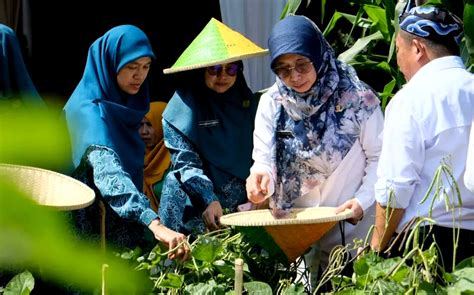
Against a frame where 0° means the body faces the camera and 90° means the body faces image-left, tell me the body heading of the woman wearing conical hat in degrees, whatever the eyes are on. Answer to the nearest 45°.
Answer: approximately 315°

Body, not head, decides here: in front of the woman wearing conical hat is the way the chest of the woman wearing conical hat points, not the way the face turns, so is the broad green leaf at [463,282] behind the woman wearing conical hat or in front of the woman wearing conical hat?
in front

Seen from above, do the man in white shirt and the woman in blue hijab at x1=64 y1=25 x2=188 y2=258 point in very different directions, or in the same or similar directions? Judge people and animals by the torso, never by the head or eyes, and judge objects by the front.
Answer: very different directions

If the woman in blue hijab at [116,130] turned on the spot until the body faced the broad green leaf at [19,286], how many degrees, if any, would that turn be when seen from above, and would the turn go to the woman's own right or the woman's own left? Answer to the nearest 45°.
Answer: approximately 45° to the woman's own right

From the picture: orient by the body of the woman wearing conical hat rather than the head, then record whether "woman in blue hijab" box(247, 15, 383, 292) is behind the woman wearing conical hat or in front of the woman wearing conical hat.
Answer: in front

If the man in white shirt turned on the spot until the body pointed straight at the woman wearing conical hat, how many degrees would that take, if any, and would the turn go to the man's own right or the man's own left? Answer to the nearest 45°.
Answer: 0° — they already face them

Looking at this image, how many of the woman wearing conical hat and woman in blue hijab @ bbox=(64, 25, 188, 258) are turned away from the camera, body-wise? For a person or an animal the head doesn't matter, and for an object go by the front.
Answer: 0

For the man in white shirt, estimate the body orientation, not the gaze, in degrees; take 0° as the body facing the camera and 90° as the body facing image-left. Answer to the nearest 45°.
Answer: approximately 135°

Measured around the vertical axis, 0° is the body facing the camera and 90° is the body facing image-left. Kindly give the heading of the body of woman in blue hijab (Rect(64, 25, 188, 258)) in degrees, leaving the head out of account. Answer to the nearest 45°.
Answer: approximately 315°
